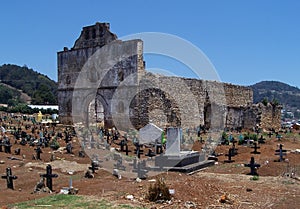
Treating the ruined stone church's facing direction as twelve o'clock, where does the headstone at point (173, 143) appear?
The headstone is roughly at 10 o'clock from the ruined stone church.

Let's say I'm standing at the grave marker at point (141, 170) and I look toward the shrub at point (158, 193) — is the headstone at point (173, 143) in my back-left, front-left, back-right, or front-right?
back-left

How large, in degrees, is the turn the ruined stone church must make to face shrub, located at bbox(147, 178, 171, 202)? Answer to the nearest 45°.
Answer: approximately 45° to its left

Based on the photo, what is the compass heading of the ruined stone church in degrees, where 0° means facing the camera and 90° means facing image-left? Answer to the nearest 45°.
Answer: approximately 45°

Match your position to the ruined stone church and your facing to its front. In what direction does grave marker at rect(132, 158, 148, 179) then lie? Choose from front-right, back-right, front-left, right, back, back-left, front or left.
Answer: front-left
